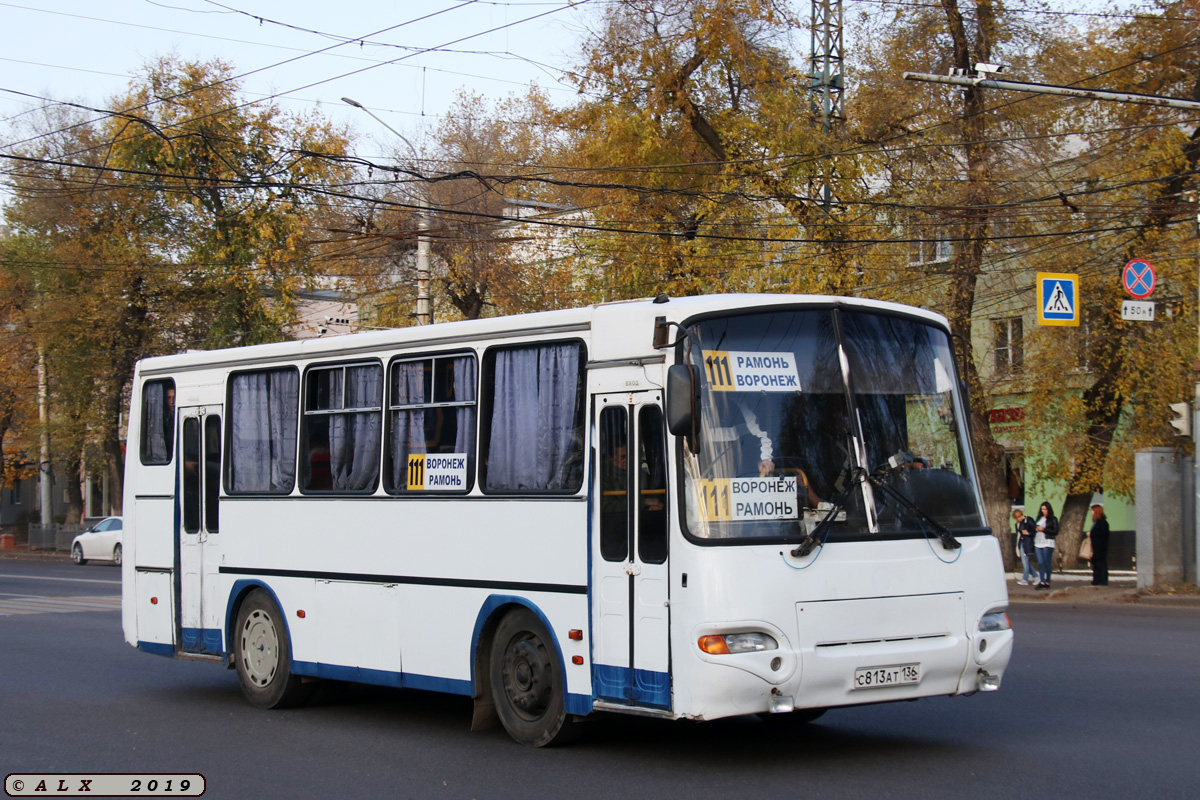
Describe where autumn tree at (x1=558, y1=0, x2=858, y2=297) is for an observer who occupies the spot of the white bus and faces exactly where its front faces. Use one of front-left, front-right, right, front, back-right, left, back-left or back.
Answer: back-left

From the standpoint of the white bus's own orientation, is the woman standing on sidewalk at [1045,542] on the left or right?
on its left

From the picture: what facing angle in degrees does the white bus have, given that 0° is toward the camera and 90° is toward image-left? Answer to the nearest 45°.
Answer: approximately 315°
